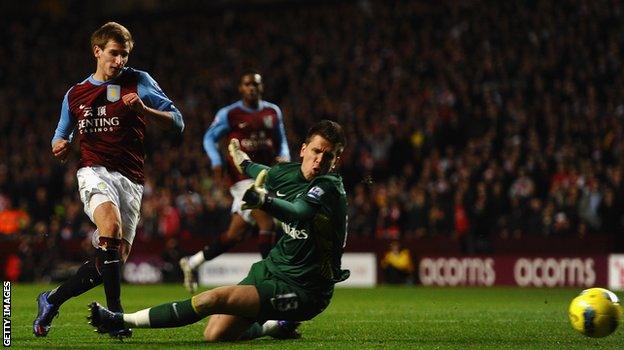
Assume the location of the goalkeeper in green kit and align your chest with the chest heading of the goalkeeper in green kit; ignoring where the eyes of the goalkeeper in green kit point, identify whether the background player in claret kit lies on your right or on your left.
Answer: on your right

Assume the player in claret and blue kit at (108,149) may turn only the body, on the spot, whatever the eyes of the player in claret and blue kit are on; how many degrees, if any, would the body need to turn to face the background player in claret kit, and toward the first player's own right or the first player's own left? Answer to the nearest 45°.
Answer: approximately 135° to the first player's own left

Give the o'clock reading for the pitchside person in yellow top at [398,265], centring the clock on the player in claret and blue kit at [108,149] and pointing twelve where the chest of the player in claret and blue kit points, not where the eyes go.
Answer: The pitchside person in yellow top is roughly at 7 o'clock from the player in claret and blue kit.

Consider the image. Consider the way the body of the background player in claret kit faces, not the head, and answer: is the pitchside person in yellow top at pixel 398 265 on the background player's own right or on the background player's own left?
on the background player's own left

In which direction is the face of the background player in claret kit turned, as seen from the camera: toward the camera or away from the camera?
toward the camera

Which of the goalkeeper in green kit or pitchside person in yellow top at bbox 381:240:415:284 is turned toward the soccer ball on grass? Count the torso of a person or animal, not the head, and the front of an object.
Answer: the pitchside person in yellow top

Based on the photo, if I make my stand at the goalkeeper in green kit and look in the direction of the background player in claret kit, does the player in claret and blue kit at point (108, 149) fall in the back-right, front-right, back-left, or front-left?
front-left

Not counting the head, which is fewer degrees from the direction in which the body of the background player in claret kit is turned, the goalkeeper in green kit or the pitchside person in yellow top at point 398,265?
the goalkeeper in green kit

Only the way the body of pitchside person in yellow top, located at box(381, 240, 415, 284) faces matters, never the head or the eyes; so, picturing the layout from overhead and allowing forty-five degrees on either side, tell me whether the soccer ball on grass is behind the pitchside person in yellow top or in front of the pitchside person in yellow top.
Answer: in front

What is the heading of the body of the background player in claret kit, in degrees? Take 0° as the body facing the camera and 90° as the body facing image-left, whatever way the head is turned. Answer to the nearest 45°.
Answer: approximately 315°

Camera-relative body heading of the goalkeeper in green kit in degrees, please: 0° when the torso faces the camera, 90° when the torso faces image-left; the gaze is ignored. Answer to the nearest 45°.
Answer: approximately 45°

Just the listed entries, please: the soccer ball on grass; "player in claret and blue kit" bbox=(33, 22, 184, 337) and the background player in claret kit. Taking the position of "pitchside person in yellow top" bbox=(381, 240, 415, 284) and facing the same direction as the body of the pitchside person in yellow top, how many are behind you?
0

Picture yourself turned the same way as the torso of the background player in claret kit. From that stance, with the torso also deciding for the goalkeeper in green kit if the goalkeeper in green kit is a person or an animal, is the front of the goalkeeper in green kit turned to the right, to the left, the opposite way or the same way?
to the right

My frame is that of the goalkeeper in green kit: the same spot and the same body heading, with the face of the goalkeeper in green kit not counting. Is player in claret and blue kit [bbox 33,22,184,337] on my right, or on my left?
on my right

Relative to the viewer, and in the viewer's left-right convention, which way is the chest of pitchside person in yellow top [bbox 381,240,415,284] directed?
facing the viewer

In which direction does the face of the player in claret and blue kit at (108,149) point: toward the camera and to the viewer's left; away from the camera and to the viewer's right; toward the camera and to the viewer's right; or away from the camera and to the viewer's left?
toward the camera and to the viewer's right

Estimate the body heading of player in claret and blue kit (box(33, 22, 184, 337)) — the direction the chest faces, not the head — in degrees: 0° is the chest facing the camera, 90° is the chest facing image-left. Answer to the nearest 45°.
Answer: approximately 0°

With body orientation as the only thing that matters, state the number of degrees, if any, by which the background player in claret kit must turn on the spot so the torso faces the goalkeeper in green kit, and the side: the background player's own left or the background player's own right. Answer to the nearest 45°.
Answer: approximately 45° to the background player's own right

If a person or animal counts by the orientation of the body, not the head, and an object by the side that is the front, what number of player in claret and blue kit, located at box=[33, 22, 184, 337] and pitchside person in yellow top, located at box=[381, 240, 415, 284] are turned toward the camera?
2
